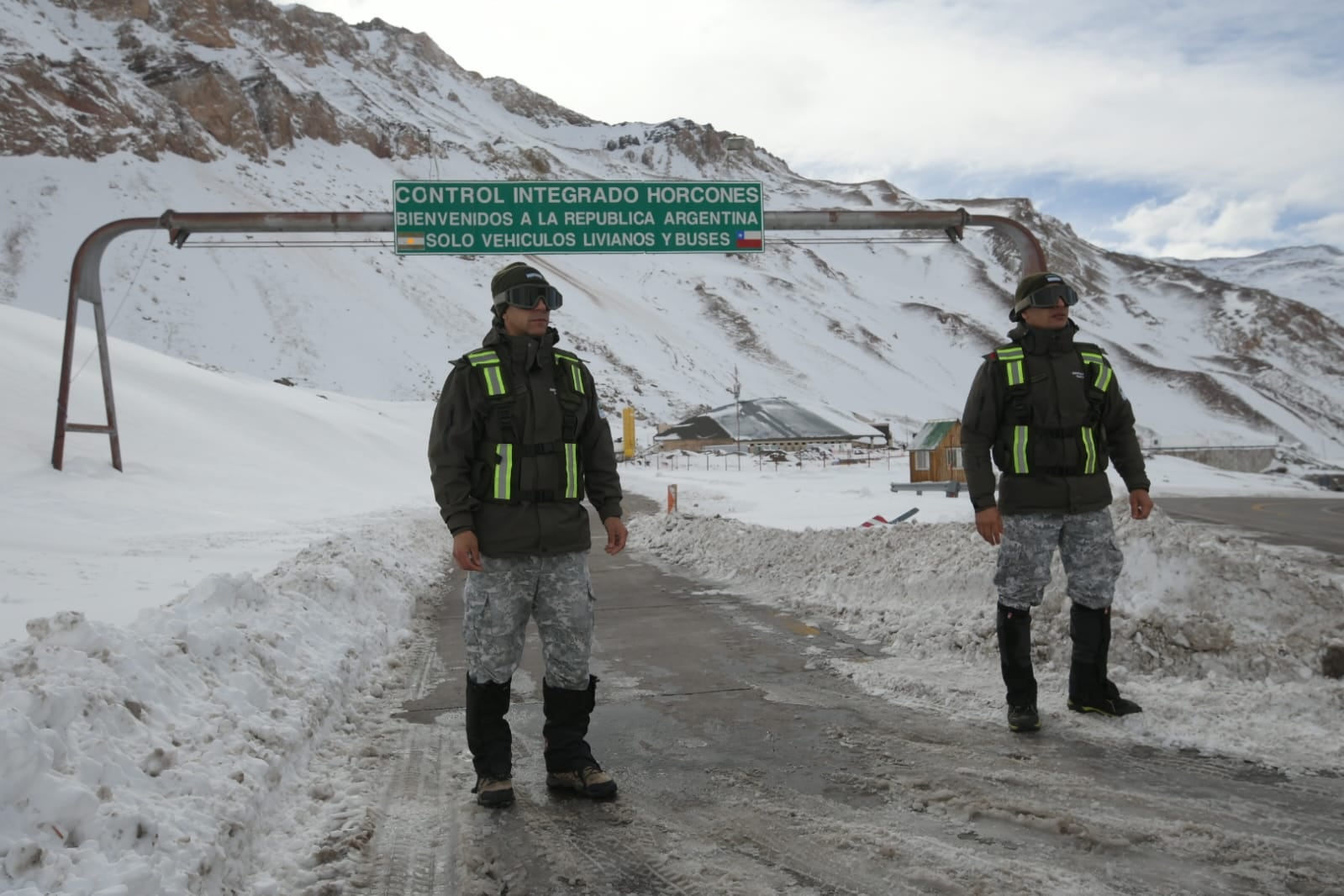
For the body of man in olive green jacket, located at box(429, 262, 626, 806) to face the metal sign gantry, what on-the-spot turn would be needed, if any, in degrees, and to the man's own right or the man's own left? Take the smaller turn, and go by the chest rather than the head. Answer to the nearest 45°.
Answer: approximately 135° to the man's own left

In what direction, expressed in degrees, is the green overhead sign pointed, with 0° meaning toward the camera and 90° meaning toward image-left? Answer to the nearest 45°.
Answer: approximately 0°

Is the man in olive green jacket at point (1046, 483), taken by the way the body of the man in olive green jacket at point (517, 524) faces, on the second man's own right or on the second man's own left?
on the second man's own left

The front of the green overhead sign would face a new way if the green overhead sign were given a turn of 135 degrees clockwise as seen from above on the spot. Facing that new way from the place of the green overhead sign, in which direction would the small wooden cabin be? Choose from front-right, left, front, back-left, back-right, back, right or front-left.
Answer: right

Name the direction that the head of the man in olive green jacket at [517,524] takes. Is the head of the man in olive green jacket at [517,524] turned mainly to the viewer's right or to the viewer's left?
to the viewer's right

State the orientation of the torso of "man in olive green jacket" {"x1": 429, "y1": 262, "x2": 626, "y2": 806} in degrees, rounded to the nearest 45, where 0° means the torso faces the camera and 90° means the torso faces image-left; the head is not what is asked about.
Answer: approximately 315°
